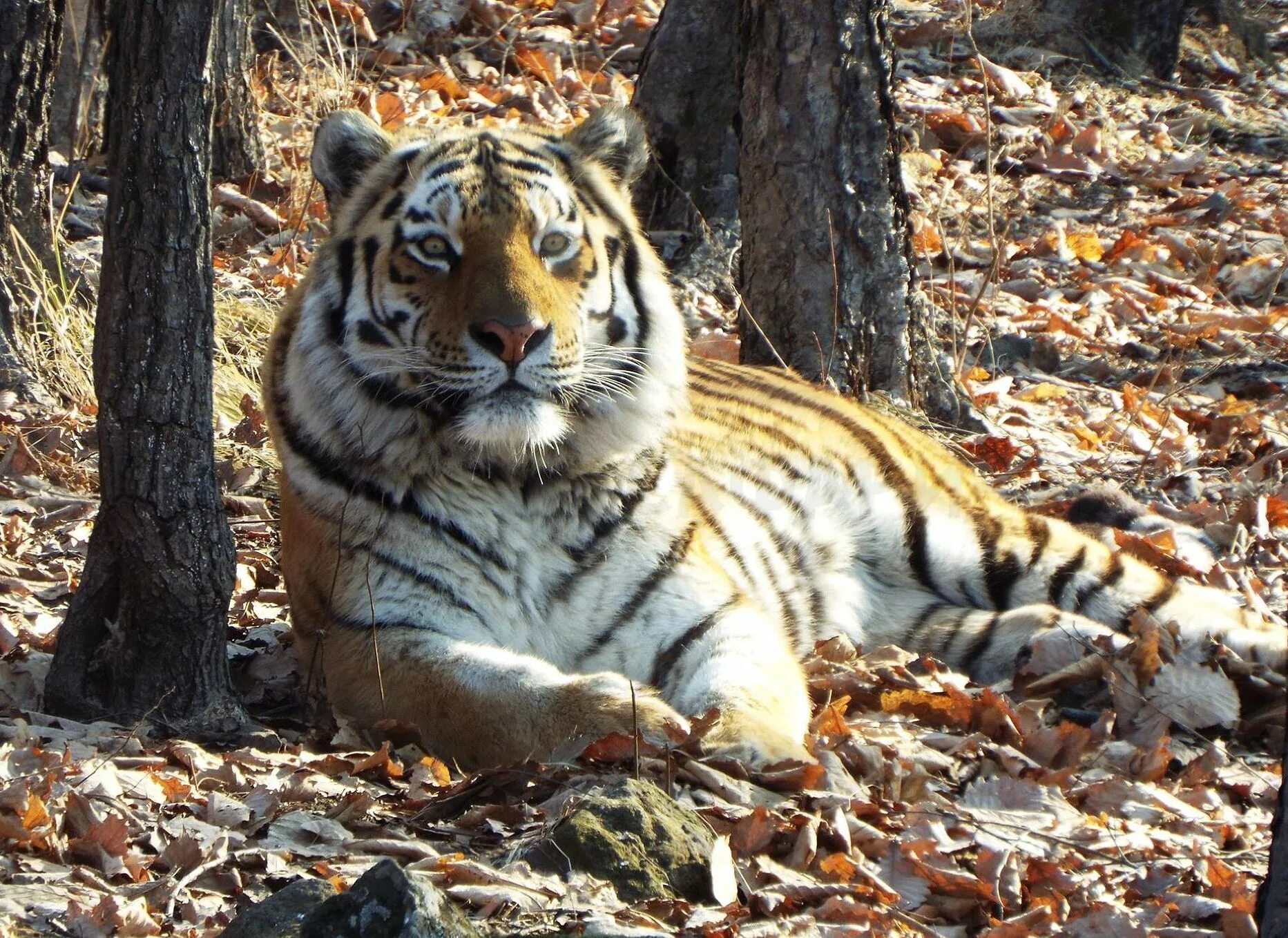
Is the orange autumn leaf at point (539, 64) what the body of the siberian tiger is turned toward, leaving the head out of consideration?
no

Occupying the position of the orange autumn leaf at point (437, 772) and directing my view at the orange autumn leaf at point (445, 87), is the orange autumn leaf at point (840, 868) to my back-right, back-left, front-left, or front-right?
back-right

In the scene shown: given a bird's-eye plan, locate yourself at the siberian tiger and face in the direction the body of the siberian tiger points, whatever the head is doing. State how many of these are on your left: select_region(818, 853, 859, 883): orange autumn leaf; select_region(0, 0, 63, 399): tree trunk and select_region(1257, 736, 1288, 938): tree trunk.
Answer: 2

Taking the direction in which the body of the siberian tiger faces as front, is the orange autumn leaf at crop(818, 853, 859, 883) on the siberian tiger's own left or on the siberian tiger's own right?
on the siberian tiger's own left

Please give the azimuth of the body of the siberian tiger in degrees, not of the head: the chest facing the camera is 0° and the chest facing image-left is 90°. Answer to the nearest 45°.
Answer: approximately 45°

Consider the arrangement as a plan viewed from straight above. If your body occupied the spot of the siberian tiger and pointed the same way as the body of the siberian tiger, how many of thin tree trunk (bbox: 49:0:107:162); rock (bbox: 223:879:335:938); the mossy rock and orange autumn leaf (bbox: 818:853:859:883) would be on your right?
1

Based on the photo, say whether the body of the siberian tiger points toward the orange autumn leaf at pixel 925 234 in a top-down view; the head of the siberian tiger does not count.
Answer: no

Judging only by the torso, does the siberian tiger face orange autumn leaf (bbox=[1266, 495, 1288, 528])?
no

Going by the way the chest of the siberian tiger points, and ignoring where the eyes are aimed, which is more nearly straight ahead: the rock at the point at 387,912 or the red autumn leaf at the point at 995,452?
the rock

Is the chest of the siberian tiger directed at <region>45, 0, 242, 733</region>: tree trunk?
no

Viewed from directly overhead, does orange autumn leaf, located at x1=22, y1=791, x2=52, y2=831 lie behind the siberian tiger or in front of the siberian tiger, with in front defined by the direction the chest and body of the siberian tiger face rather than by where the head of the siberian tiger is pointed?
in front

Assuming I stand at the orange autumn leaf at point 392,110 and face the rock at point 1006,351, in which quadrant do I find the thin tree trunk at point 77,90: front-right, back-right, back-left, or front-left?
back-right

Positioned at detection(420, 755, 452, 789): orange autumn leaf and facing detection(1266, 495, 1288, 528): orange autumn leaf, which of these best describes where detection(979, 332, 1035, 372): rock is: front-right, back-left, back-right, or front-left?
front-left

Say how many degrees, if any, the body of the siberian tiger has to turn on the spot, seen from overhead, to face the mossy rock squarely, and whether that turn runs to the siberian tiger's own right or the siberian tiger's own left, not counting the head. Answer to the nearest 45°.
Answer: approximately 45° to the siberian tiger's own left

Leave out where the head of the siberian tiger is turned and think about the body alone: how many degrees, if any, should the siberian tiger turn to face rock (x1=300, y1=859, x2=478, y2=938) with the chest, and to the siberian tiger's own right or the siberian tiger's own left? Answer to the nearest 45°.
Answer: approximately 45° to the siberian tiger's own left
